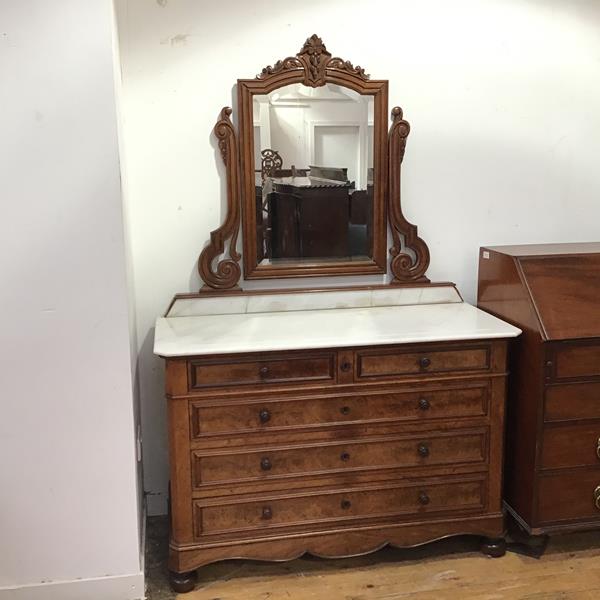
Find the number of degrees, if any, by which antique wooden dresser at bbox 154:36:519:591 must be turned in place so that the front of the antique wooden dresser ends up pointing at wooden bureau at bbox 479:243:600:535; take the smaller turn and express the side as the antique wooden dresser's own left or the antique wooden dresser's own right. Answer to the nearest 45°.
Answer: approximately 90° to the antique wooden dresser's own left

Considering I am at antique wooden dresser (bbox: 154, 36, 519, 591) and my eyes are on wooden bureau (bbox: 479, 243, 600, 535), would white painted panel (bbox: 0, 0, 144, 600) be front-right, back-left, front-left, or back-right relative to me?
back-right

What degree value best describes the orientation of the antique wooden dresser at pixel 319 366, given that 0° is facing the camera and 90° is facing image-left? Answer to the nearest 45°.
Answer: approximately 0°

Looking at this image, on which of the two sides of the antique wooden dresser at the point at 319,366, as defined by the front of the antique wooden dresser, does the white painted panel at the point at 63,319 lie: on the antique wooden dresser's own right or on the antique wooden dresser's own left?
on the antique wooden dresser's own right
